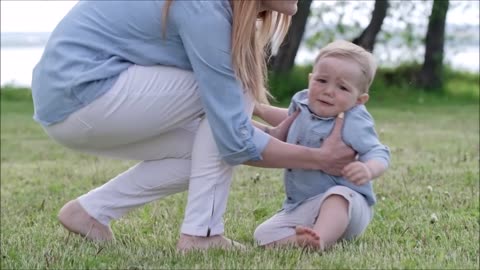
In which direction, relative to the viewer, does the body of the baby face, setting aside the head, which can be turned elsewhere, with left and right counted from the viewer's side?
facing the viewer and to the left of the viewer

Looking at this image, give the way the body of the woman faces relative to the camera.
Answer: to the viewer's right

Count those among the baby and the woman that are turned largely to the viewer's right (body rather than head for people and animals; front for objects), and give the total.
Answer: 1

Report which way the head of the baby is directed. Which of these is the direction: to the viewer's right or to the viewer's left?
to the viewer's left
